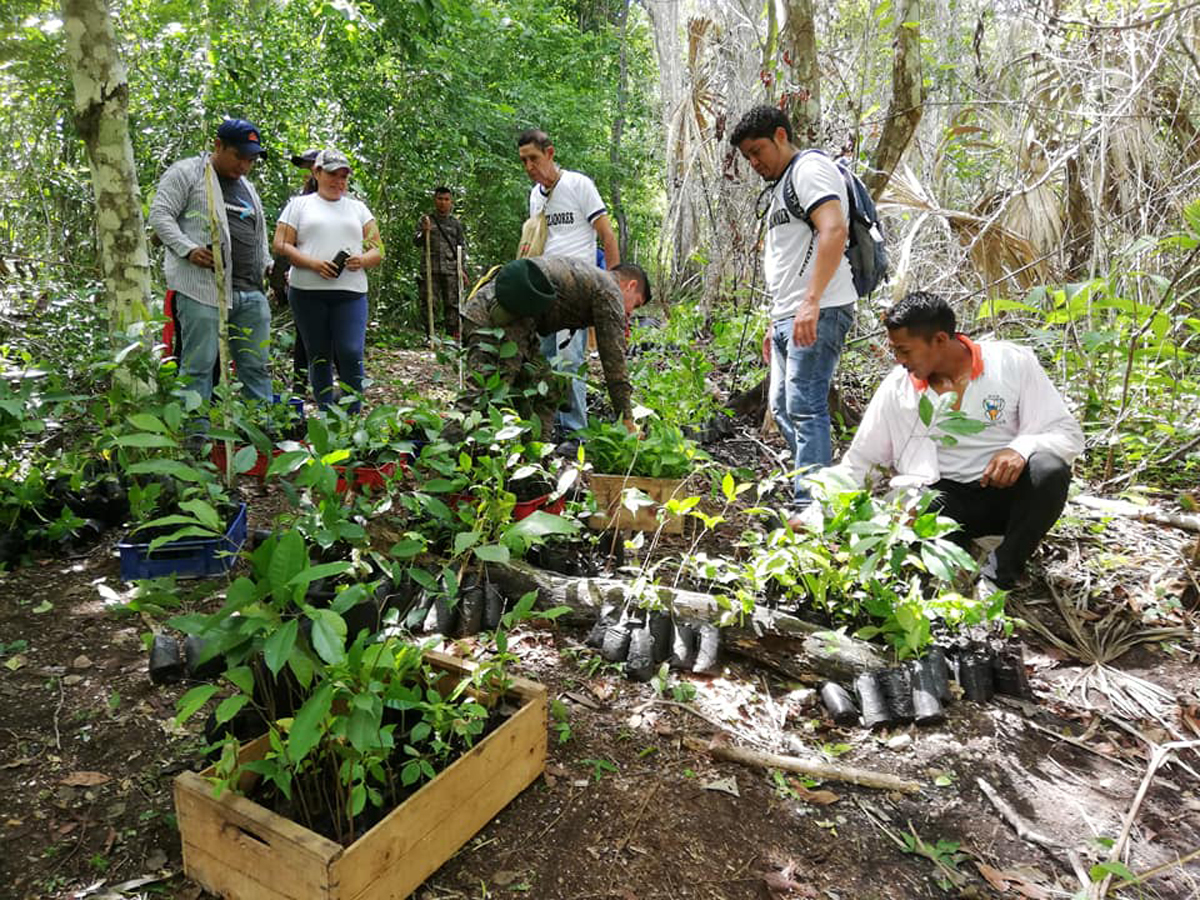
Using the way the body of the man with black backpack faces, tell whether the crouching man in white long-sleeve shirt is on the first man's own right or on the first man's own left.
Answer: on the first man's own left

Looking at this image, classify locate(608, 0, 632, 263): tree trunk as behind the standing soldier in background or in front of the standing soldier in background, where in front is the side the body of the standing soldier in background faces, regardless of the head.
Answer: behind

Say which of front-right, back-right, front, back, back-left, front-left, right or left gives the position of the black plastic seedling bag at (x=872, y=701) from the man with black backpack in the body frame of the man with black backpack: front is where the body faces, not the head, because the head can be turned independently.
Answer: front-left

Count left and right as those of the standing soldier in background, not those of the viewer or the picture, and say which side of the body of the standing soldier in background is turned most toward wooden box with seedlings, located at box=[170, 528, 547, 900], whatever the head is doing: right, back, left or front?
front

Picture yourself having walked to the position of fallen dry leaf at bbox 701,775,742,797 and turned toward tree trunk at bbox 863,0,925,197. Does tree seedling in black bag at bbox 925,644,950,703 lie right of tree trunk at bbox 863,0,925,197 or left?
right

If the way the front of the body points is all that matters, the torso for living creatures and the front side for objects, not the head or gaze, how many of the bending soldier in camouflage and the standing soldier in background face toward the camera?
1

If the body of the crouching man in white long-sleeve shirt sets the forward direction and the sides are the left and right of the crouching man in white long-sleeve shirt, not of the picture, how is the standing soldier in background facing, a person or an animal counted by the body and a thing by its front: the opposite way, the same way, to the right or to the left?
to the left

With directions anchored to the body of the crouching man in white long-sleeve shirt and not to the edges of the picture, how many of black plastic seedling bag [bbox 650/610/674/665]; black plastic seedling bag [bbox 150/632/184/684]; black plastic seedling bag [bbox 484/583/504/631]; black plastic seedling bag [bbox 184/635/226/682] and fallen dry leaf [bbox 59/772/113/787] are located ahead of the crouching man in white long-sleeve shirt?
5

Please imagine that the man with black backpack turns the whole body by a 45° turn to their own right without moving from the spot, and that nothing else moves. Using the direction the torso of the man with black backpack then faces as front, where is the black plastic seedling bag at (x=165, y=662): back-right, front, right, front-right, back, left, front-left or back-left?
front-left

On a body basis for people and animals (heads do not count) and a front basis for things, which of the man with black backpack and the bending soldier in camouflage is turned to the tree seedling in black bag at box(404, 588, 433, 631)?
the man with black backpack

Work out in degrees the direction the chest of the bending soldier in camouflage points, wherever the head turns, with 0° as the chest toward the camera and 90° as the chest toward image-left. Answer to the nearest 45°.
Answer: approximately 270°

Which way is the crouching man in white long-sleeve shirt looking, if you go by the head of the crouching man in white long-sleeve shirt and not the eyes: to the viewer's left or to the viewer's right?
to the viewer's left

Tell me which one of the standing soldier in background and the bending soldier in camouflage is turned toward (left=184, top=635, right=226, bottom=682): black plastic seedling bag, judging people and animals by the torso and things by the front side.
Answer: the standing soldier in background

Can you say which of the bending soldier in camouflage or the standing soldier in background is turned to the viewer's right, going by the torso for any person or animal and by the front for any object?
the bending soldier in camouflage

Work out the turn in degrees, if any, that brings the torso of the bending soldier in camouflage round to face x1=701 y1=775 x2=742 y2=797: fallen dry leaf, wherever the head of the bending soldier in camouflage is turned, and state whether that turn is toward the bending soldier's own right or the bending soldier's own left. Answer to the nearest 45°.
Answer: approximately 90° to the bending soldier's own right

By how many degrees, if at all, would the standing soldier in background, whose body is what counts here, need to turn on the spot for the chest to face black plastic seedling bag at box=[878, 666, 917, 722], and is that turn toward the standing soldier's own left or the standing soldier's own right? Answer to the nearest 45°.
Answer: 0° — they already face it
